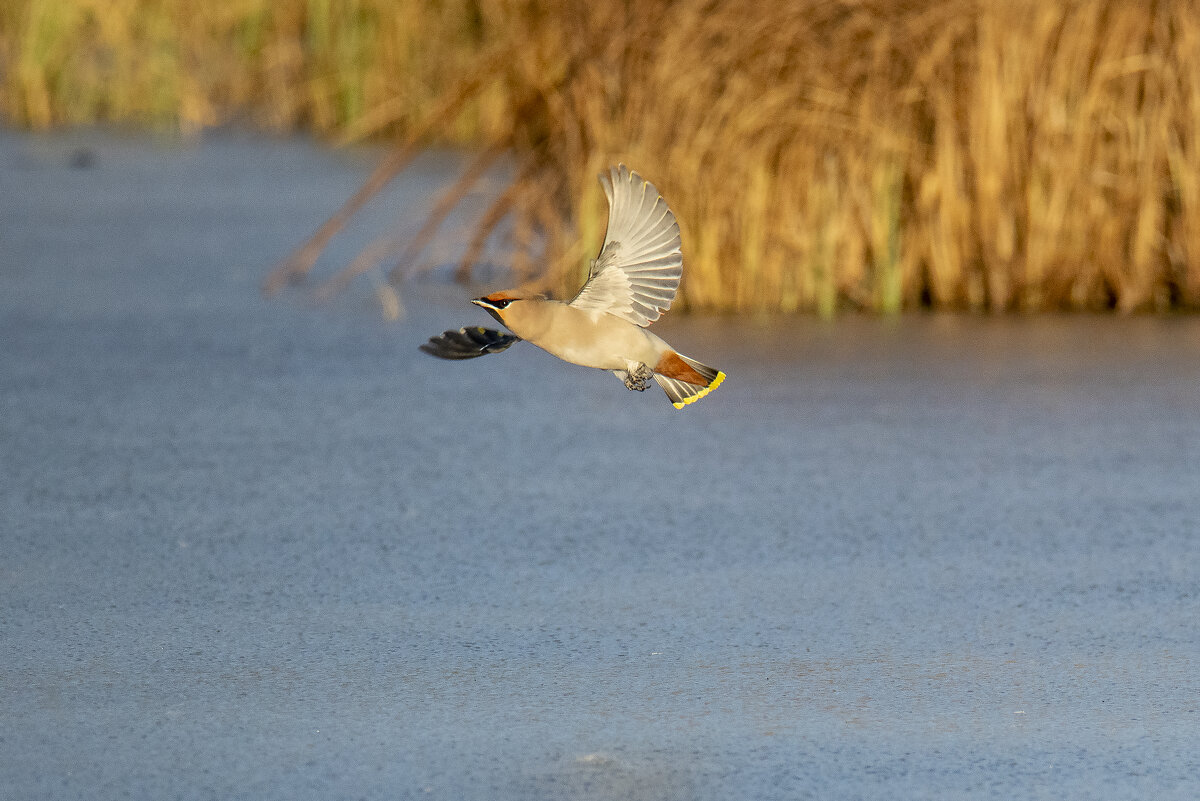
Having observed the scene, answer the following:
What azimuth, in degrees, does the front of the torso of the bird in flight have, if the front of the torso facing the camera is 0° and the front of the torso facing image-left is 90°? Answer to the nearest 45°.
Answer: approximately 90°
